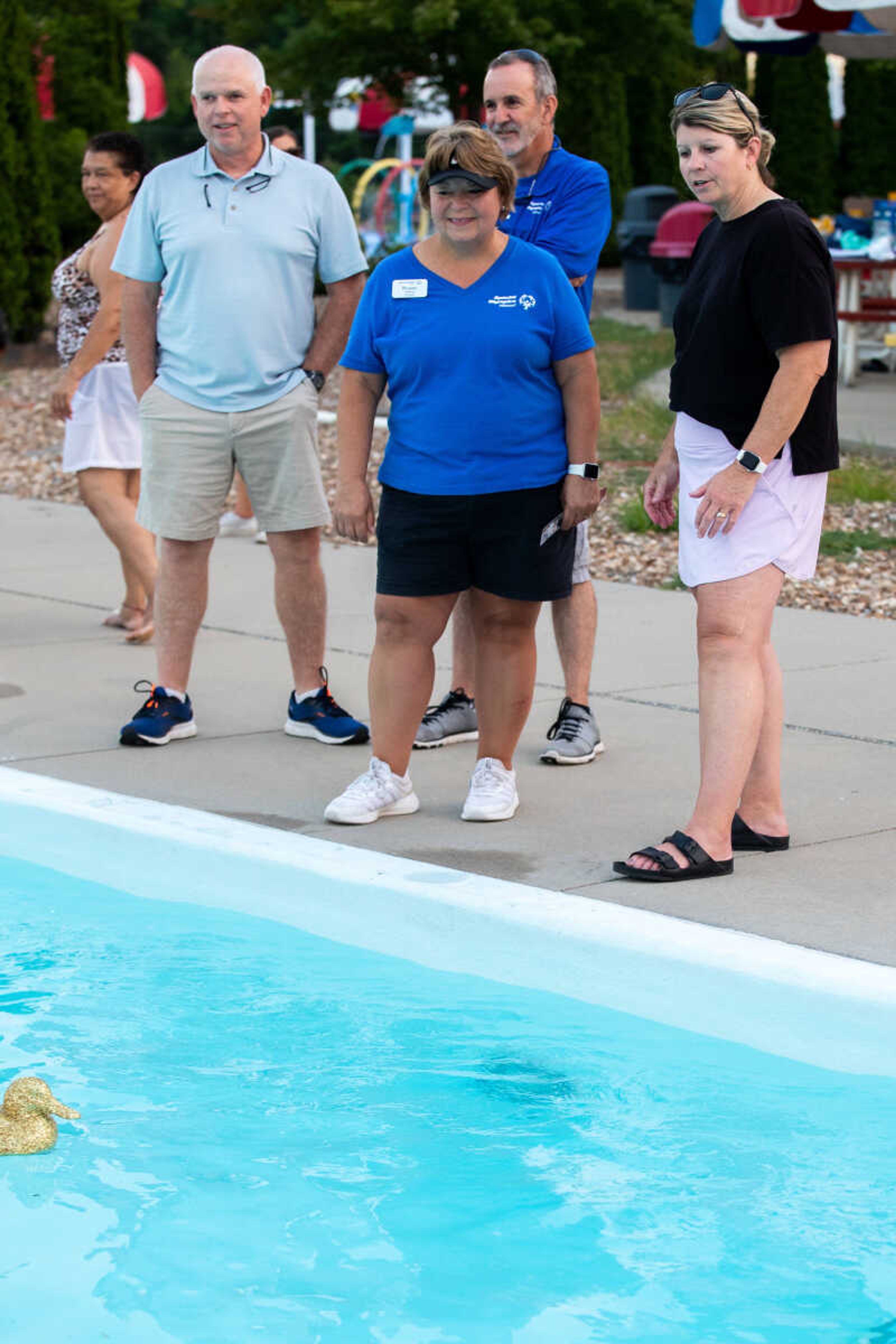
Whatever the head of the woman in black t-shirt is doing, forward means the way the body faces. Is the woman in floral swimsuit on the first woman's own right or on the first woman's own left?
on the first woman's own right

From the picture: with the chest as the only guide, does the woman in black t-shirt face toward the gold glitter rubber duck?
yes

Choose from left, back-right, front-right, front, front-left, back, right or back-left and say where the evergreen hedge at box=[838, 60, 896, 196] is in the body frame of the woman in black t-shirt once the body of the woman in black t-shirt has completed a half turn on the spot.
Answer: front-left

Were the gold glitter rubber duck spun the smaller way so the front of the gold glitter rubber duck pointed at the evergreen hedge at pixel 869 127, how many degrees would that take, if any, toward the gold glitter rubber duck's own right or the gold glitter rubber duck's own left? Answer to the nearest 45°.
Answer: approximately 45° to the gold glitter rubber duck's own left

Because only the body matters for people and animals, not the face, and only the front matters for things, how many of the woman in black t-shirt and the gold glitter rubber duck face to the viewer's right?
1

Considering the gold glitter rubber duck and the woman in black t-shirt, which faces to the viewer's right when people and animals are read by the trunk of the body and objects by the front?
the gold glitter rubber duck

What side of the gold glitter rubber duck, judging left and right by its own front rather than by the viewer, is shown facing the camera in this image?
right

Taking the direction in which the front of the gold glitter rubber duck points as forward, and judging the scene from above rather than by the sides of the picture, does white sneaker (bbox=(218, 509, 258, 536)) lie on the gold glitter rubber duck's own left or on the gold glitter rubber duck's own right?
on the gold glitter rubber duck's own left

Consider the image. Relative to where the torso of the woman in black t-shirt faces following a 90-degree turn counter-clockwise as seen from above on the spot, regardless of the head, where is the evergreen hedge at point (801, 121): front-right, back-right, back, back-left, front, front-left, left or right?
back-left

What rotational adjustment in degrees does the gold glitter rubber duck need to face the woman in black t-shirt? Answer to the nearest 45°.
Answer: approximately 45° to its left

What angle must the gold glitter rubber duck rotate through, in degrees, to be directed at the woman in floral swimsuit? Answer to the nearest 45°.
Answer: approximately 90° to its left

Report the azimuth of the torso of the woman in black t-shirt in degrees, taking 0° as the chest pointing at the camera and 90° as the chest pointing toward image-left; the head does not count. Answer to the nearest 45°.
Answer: approximately 45°

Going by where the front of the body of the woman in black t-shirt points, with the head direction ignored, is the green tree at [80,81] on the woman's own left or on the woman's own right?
on the woman's own right

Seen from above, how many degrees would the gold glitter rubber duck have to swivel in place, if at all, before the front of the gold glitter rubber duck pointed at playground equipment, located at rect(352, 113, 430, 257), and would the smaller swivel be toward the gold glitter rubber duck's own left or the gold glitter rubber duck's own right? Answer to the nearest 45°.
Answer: approximately 90° to the gold glitter rubber duck's own left

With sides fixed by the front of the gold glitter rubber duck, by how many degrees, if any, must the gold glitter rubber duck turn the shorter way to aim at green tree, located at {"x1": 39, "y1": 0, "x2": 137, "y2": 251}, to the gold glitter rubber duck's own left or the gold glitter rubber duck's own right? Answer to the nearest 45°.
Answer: approximately 90° to the gold glitter rubber duck's own left

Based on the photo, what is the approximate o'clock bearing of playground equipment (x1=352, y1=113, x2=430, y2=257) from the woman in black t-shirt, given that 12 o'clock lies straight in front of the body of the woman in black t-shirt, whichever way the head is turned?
The playground equipment is roughly at 4 o'clock from the woman in black t-shirt.
